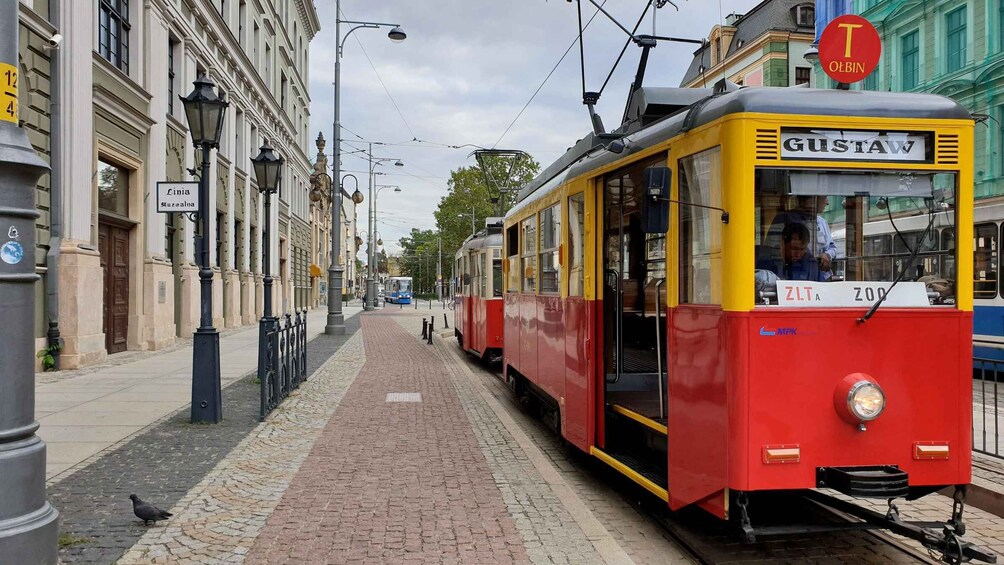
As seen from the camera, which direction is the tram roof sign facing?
toward the camera

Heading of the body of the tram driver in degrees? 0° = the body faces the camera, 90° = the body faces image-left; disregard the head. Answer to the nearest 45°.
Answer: approximately 315°

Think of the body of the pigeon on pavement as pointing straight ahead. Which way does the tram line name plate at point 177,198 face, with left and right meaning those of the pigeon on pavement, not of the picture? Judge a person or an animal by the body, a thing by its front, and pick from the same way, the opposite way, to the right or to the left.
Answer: to the left

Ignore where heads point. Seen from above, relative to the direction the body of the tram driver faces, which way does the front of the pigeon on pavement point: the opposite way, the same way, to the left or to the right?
to the right

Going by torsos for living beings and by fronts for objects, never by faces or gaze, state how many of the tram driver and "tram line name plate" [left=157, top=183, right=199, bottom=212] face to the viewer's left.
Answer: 0

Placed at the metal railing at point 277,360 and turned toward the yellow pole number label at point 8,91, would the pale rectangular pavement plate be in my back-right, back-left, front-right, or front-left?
back-left

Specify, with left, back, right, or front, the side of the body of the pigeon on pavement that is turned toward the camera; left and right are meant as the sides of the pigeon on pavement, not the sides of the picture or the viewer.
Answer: left

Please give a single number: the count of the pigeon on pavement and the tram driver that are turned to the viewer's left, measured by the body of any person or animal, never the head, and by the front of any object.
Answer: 1

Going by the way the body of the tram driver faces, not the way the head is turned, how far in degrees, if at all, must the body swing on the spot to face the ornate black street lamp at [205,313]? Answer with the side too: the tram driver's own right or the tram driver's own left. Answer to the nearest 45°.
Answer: approximately 135° to the tram driver's own right

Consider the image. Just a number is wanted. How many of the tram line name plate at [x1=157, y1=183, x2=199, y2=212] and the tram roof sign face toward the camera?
2

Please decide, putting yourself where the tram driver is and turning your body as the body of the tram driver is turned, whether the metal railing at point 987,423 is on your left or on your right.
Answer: on your left

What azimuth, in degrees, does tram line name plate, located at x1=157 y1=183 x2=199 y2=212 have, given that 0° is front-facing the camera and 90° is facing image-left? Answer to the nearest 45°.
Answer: approximately 0°

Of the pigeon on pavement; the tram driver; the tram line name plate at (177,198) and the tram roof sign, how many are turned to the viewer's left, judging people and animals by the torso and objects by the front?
1

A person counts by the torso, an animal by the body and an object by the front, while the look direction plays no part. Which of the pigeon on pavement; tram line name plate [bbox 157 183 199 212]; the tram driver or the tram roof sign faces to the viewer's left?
the pigeon on pavement

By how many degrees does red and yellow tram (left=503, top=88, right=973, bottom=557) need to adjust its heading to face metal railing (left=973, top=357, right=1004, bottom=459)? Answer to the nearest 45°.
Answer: approximately 90° to its left

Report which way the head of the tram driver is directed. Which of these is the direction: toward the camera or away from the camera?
toward the camera

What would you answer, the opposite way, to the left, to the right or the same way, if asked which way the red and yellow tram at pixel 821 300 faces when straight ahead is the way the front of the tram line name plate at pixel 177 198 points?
the same way

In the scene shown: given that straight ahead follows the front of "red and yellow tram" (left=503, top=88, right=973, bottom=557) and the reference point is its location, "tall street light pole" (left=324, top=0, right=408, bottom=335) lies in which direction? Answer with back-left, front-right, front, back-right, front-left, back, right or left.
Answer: back
